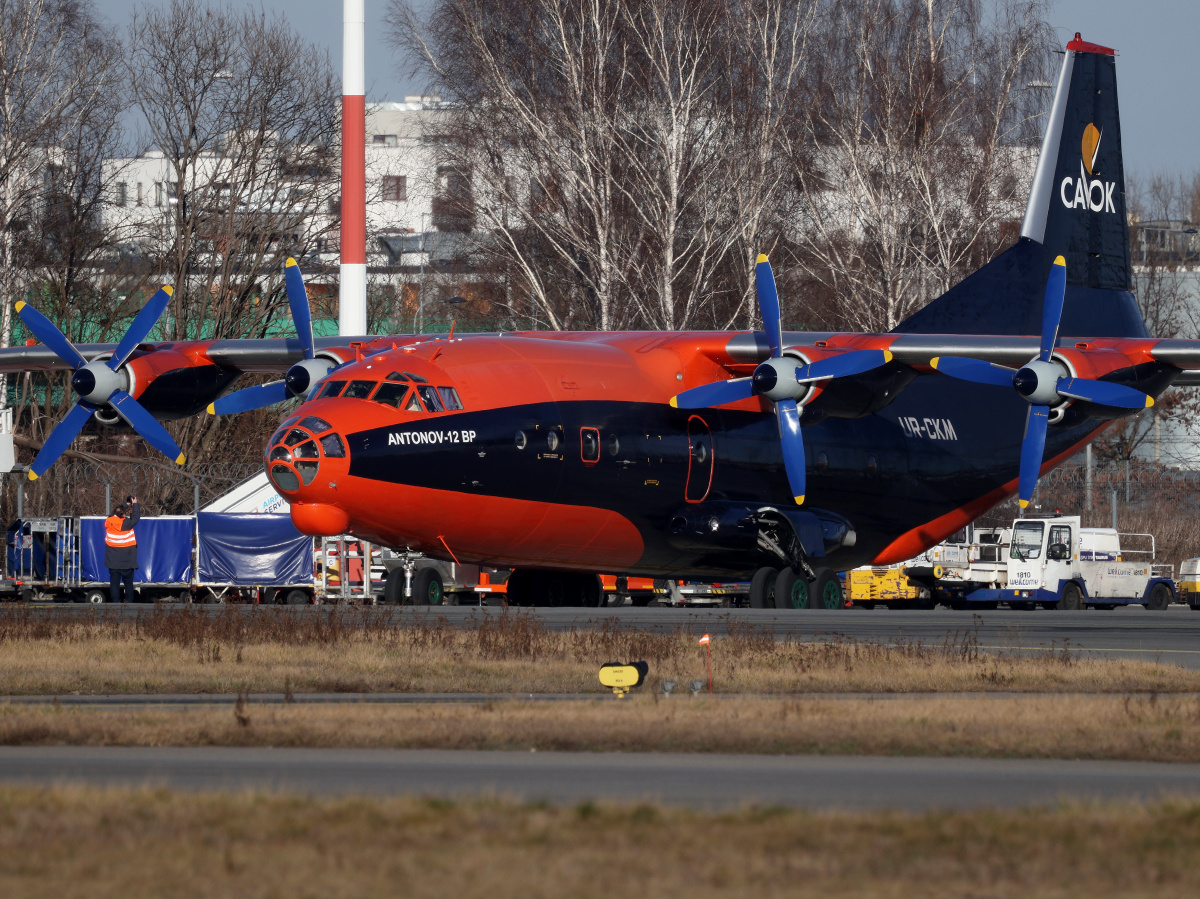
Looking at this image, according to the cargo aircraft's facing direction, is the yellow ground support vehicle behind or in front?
behind

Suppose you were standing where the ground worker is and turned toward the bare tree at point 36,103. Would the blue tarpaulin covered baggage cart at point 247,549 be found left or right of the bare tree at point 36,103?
right

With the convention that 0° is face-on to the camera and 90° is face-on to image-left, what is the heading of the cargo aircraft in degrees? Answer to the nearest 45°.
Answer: approximately 45°

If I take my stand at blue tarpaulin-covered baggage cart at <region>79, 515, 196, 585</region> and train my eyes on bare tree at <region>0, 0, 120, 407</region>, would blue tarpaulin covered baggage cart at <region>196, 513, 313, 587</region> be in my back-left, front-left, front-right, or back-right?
back-right

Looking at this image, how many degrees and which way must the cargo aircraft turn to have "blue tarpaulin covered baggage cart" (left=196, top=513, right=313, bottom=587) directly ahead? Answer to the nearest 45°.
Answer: approximately 90° to its right

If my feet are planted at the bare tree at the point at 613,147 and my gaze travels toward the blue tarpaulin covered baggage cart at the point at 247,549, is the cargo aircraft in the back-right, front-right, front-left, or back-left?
front-left

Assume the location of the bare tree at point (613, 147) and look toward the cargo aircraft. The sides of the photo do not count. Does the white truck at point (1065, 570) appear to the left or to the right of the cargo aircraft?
left

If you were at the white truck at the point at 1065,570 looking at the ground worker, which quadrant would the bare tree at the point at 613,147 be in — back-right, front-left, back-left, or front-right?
front-right

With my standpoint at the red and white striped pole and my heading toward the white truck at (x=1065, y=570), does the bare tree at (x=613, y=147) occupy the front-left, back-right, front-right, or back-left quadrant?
front-left

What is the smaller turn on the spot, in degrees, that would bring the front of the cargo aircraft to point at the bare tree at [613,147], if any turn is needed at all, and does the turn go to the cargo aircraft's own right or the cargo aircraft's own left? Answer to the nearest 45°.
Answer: approximately 135° to the cargo aircraft's own right

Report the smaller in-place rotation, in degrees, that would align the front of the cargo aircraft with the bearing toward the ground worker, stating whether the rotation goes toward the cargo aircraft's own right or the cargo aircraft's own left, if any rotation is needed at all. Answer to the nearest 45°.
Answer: approximately 90° to the cargo aircraft's own right

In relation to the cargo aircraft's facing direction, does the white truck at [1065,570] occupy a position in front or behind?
behind

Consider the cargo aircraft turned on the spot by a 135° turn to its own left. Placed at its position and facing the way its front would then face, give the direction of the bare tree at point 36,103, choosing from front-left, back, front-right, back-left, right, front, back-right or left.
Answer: back-left

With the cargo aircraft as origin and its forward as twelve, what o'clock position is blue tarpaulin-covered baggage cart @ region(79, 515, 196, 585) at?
The blue tarpaulin-covered baggage cart is roughly at 3 o'clock from the cargo aircraft.

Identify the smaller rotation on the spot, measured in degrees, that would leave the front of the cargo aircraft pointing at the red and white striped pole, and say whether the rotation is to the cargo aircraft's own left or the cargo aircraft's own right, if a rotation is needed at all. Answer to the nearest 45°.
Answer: approximately 90° to the cargo aircraft's own right
